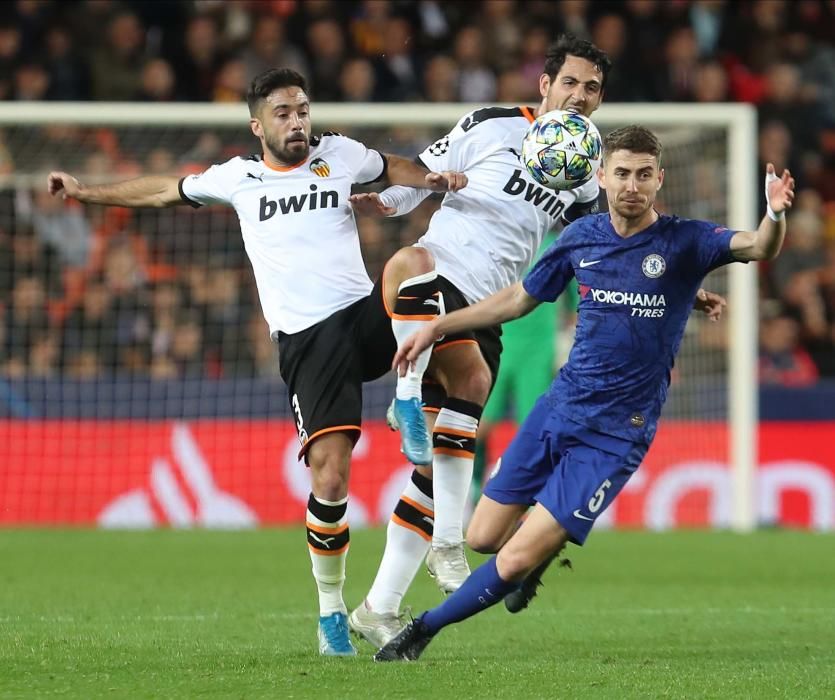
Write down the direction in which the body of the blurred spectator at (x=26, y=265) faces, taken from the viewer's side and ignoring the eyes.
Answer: toward the camera

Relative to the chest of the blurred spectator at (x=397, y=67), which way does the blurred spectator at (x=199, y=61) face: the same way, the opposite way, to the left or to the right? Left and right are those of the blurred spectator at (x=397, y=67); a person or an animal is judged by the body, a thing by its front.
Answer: the same way

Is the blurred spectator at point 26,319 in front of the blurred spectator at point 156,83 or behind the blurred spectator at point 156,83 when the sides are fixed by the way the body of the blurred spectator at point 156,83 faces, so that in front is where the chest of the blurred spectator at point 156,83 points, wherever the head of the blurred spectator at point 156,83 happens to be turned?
in front

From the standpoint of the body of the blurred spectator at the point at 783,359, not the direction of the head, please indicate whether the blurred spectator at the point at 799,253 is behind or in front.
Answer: behind

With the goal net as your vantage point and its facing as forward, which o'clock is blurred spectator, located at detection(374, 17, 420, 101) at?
The blurred spectator is roughly at 7 o'clock from the goal net.

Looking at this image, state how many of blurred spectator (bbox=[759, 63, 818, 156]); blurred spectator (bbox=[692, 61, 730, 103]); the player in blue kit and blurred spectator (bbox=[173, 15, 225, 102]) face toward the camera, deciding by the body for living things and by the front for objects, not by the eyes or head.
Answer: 4

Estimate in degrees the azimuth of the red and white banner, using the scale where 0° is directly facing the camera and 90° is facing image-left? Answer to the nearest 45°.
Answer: approximately 0°

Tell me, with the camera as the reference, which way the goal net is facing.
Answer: facing the viewer

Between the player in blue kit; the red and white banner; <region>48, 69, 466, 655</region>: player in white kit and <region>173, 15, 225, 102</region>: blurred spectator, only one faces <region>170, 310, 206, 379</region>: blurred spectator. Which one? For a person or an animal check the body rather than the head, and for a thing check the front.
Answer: <region>173, 15, 225, 102</region>: blurred spectator

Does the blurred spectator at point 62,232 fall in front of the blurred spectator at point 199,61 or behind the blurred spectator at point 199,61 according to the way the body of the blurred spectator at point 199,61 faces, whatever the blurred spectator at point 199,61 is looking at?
in front

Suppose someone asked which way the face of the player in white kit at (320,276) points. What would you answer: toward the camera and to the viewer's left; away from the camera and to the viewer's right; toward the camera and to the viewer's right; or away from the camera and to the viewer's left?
toward the camera and to the viewer's right

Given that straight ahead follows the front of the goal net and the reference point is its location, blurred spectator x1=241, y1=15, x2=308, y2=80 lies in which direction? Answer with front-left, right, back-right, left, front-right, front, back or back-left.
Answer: back

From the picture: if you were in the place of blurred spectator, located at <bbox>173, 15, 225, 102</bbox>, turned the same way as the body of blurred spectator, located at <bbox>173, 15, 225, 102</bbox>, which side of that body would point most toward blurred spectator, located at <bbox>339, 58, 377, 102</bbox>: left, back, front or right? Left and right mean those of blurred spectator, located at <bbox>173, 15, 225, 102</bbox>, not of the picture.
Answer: left

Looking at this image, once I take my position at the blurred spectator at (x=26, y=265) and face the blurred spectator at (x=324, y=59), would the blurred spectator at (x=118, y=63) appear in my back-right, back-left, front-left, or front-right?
front-left

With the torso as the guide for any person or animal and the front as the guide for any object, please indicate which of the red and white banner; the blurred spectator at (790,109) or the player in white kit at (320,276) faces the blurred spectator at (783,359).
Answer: the blurred spectator at (790,109)

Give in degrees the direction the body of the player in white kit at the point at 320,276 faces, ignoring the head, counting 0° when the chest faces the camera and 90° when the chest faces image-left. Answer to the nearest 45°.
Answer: approximately 0°

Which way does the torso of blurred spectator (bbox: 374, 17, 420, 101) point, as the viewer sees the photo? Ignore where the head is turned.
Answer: toward the camera

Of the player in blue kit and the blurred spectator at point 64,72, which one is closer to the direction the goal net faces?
the player in blue kit
